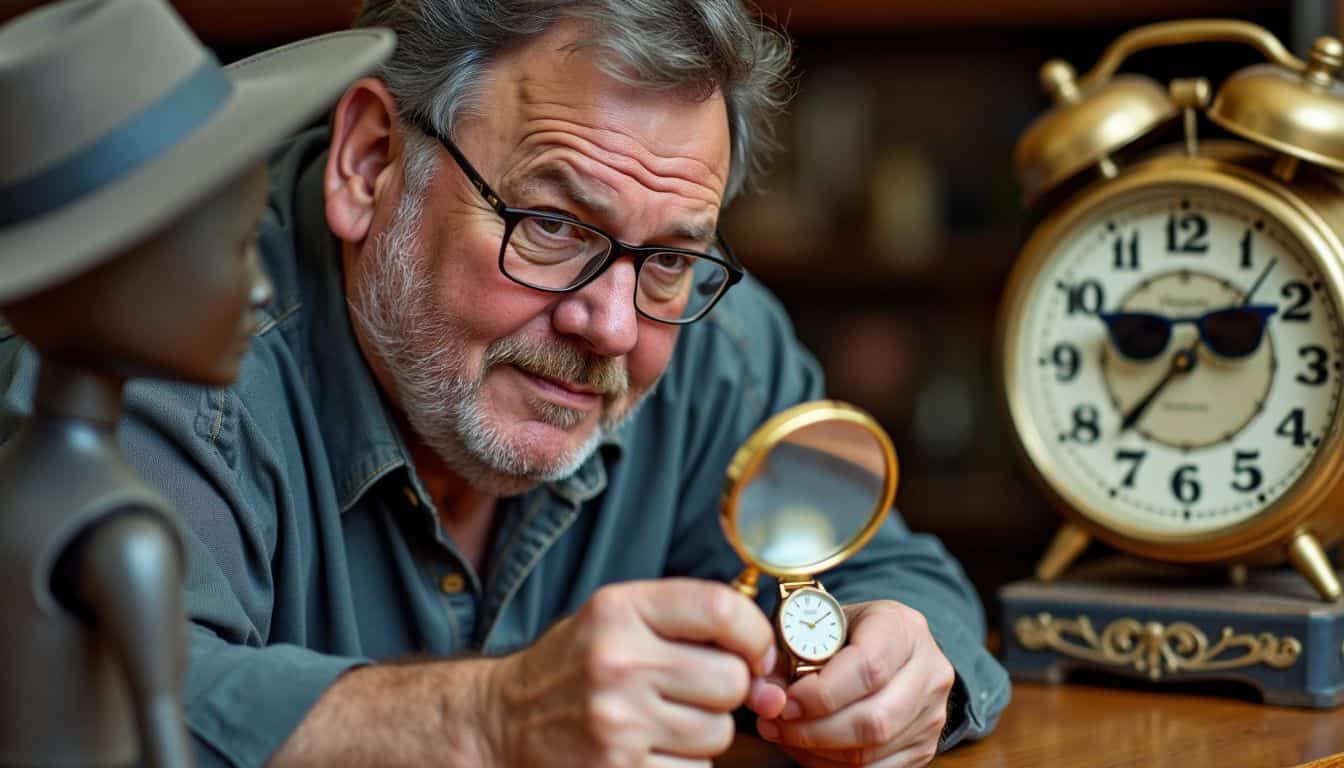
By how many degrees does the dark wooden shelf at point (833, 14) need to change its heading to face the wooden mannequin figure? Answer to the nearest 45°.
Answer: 0° — it already faces it

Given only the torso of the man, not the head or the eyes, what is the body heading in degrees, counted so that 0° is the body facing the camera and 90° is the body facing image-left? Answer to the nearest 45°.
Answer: approximately 315°

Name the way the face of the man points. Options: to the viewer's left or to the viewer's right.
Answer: to the viewer's right

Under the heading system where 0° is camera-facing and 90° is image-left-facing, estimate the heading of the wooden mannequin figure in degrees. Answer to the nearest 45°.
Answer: approximately 225°

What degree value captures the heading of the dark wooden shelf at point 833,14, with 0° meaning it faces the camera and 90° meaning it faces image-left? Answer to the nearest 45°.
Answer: approximately 0°

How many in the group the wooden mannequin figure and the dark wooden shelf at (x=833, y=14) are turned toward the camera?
1

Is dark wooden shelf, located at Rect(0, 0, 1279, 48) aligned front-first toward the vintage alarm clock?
yes

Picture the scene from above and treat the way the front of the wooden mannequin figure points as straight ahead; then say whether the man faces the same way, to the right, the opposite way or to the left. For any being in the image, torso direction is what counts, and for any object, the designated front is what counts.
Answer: to the right
